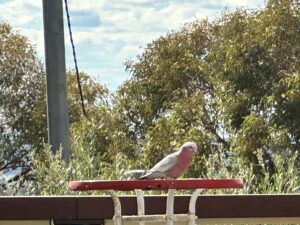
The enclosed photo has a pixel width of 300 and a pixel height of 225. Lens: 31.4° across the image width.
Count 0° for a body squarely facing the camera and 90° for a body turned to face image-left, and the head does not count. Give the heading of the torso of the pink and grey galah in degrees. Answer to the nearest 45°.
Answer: approximately 270°

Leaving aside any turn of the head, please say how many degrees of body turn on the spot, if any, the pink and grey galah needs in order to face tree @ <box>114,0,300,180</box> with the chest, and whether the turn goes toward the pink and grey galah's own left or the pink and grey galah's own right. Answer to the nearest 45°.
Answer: approximately 90° to the pink and grey galah's own left

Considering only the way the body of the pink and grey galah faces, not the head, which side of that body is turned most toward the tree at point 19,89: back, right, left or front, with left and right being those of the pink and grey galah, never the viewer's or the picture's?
left
